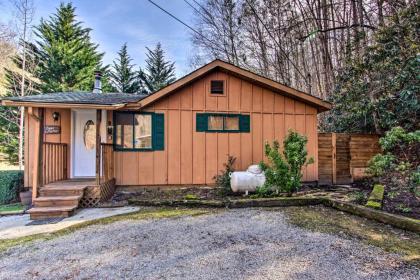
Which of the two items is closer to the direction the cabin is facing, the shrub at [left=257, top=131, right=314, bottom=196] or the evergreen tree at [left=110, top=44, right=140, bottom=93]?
the shrub

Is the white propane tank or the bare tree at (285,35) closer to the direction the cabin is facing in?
the white propane tank

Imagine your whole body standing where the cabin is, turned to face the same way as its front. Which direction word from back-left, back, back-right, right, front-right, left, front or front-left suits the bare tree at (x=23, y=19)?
back-right

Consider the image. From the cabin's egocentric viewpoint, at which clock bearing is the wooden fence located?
The wooden fence is roughly at 9 o'clock from the cabin.

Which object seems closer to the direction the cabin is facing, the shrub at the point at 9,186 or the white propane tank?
the white propane tank

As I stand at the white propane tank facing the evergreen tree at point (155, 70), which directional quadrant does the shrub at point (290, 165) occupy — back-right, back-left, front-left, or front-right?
back-right

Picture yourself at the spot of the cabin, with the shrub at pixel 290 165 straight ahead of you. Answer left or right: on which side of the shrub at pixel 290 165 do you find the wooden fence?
left

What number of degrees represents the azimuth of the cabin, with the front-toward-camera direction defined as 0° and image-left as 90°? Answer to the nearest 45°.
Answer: approximately 0°

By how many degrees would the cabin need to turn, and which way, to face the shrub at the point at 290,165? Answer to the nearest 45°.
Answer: approximately 45° to its left

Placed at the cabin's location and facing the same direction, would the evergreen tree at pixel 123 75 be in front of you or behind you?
behind

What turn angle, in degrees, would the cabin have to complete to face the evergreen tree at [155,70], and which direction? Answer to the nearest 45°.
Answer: approximately 180°

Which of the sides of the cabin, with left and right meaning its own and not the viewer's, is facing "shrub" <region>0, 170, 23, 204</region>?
right
